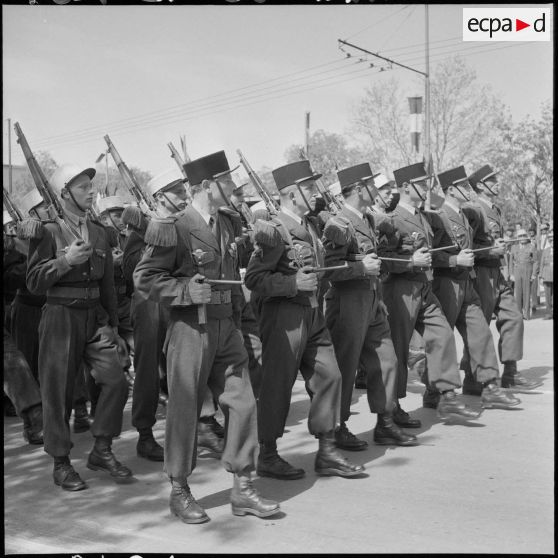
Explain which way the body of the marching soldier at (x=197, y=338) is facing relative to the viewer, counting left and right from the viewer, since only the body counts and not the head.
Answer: facing the viewer and to the right of the viewer

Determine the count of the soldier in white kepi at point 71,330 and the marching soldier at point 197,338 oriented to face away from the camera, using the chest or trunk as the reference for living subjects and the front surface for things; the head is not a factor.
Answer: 0

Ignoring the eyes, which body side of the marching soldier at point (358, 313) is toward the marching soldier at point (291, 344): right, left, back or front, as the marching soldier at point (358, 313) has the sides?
right

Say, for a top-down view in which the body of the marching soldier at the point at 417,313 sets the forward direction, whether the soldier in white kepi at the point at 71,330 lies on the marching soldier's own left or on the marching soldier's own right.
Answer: on the marching soldier's own right

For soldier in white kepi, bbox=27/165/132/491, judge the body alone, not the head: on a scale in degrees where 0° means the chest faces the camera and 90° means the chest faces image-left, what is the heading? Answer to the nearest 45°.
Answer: approximately 315°
